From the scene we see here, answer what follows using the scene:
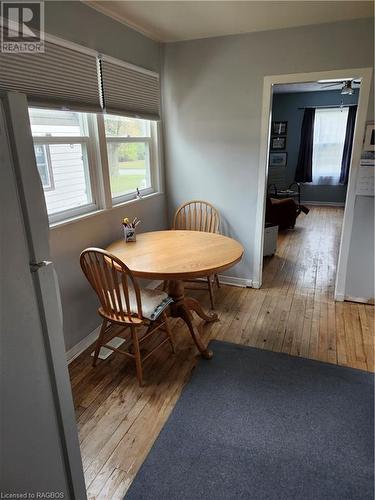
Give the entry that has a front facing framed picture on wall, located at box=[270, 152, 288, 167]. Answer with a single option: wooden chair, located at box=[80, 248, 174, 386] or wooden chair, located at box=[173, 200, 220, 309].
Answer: wooden chair, located at box=[80, 248, 174, 386]

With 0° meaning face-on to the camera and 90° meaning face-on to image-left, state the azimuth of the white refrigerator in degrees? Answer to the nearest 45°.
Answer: approximately 270°

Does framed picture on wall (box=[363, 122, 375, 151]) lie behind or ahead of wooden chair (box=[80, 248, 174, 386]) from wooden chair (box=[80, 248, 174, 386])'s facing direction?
ahead

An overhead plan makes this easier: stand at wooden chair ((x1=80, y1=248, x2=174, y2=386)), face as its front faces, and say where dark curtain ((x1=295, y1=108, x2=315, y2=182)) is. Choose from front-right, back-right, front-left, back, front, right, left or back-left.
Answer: front

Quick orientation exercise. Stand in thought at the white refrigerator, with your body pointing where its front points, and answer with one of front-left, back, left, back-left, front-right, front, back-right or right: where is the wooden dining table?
front-left

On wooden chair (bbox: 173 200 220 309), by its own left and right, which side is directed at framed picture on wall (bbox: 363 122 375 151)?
left

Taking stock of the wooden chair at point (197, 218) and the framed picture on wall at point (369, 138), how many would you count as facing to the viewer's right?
0

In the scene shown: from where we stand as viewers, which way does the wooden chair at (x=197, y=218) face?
facing the viewer

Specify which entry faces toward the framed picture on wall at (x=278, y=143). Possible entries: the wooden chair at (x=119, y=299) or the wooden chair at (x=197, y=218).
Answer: the wooden chair at (x=119, y=299)

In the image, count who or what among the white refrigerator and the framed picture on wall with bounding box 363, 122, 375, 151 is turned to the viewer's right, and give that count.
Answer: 1

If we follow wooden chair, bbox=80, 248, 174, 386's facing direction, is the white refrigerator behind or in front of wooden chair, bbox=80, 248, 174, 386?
behind

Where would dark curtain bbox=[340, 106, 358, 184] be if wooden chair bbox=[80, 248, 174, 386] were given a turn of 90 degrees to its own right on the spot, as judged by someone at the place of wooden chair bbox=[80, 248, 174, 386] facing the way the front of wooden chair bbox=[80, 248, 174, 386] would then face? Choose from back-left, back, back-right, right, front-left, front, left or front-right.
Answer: left

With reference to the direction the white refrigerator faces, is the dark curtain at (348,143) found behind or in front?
in front

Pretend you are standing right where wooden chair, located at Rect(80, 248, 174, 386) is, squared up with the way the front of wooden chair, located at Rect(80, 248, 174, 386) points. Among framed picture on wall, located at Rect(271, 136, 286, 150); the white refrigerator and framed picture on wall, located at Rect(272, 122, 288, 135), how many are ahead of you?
2

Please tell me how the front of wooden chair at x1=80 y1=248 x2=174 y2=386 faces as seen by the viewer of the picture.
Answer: facing away from the viewer and to the right of the viewer

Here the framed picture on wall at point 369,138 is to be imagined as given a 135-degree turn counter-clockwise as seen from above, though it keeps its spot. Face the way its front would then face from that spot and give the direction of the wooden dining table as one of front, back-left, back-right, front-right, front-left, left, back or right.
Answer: back
